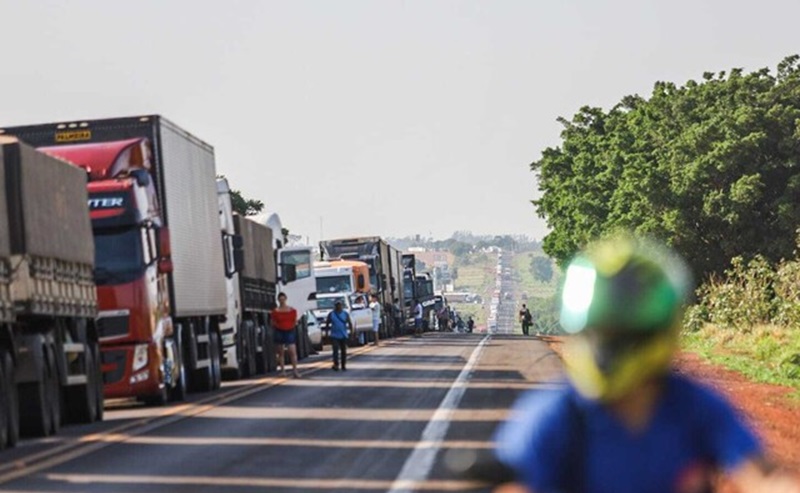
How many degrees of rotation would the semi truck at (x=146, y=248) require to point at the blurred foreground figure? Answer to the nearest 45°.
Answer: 0° — it already faces them

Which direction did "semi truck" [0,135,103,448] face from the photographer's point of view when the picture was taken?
facing the viewer and to the left of the viewer

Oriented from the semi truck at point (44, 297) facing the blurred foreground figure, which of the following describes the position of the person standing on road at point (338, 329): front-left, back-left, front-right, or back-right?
back-left

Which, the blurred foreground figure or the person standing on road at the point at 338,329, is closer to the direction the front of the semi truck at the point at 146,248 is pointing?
the blurred foreground figure

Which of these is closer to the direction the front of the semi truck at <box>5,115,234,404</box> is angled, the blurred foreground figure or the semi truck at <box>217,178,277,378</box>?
the blurred foreground figure

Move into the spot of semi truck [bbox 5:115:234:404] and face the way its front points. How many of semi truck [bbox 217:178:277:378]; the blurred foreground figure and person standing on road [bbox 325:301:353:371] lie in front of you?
1

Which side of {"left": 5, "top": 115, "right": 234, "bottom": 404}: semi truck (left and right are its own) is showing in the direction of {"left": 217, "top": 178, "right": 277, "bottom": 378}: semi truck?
back

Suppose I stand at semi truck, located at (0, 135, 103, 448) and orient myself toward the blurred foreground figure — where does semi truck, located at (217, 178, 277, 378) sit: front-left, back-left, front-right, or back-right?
back-left

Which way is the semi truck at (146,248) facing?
toward the camera

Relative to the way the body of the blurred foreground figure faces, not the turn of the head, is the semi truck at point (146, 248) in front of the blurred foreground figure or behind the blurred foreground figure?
behind
